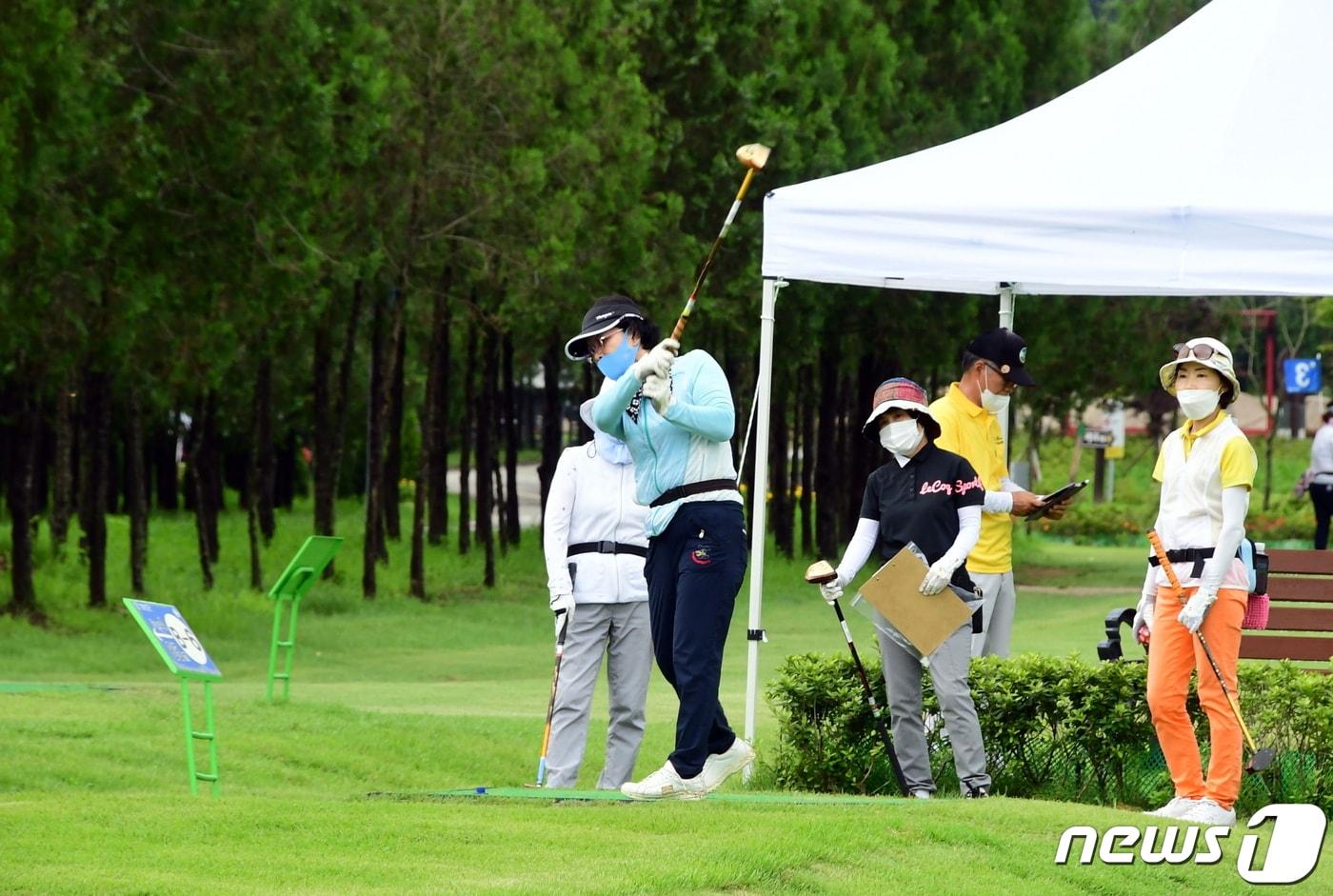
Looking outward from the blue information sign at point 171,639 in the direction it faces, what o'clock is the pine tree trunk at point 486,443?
The pine tree trunk is roughly at 8 o'clock from the blue information sign.

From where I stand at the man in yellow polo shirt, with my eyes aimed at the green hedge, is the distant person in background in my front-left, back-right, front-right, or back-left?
back-left

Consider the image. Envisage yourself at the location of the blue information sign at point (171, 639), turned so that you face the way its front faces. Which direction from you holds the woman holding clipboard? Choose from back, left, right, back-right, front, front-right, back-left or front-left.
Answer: front-left

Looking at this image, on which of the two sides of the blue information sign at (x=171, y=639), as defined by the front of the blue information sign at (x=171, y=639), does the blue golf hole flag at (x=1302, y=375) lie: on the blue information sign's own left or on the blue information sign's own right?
on the blue information sign's own left
